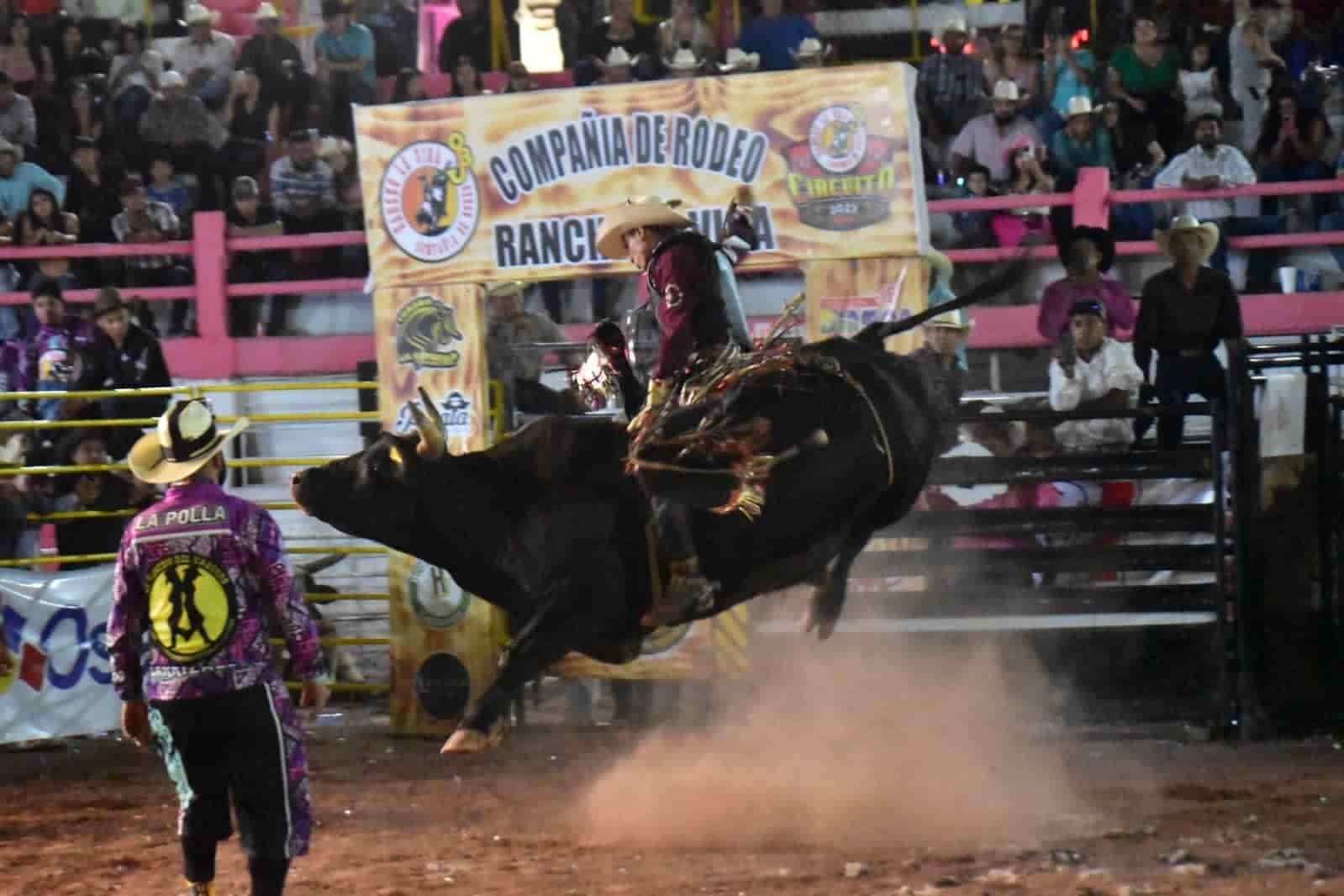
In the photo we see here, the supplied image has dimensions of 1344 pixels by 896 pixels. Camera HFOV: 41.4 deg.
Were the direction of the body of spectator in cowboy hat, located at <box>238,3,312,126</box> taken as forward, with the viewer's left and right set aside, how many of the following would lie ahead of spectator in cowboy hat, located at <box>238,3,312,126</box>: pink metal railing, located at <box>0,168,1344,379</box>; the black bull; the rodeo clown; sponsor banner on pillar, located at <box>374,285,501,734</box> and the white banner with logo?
5

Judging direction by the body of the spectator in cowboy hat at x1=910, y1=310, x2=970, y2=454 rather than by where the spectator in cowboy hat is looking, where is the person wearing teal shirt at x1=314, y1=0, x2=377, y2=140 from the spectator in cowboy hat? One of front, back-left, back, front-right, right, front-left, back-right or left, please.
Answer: back-right

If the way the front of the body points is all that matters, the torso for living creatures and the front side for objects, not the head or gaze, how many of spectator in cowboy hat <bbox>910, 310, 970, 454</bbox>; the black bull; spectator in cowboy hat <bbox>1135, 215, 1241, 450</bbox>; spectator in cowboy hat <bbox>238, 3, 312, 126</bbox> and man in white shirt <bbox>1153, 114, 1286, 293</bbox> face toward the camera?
4

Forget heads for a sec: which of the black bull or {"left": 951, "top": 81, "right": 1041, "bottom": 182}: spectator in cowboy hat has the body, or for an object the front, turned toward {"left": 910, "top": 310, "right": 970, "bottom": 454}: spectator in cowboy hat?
{"left": 951, "top": 81, "right": 1041, "bottom": 182}: spectator in cowboy hat

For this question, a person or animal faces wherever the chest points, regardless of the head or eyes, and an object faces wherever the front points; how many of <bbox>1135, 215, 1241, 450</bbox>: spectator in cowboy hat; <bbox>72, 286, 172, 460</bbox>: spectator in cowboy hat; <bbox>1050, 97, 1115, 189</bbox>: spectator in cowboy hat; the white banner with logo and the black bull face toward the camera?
4

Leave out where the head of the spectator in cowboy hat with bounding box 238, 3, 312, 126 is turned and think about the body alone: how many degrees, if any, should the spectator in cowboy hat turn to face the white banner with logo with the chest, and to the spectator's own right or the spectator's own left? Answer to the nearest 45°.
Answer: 0° — they already face it

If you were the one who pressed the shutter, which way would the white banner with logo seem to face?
facing the viewer

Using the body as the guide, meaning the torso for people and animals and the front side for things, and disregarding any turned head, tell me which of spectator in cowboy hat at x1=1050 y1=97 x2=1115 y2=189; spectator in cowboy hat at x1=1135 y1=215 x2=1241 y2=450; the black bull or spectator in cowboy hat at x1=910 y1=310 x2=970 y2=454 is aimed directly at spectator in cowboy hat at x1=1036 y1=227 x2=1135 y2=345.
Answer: spectator in cowboy hat at x1=1050 y1=97 x2=1115 y2=189

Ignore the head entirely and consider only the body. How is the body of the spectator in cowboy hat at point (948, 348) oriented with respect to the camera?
toward the camera

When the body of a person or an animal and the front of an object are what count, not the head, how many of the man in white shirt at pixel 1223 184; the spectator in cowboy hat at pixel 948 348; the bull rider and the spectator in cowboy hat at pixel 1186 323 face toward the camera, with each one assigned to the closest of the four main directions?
3

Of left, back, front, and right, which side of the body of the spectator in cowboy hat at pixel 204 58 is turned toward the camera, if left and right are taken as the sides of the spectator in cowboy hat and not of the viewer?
front

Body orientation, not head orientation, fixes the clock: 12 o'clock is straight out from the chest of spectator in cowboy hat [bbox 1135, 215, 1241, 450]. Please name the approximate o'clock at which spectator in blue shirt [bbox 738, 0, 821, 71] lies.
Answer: spectator in blue shirt [bbox 738, 0, 821, 71] is roughly at 5 o'clock from spectator in cowboy hat [bbox 1135, 215, 1241, 450].
